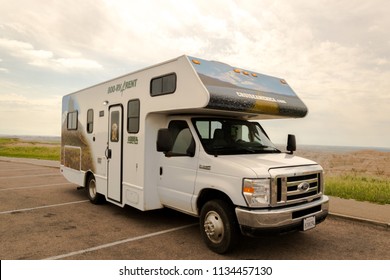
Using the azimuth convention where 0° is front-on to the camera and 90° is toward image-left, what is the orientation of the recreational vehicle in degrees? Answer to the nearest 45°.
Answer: approximately 315°
